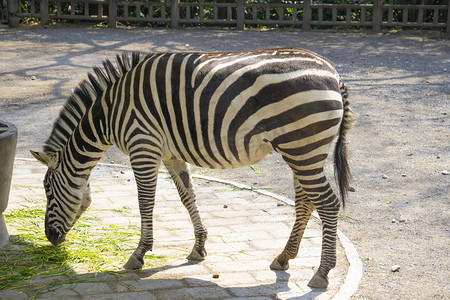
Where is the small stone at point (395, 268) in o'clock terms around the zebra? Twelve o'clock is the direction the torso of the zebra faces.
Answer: The small stone is roughly at 6 o'clock from the zebra.

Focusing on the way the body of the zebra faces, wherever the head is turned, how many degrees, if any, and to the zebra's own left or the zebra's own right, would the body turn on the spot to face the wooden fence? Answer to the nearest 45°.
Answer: approximately 90° to the zebra's own right

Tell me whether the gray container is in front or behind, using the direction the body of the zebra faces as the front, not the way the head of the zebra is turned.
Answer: in front

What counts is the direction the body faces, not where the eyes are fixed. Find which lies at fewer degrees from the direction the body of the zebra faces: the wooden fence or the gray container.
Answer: the gray container

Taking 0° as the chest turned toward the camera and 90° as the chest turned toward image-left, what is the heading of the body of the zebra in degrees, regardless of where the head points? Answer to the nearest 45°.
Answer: approximately 90°

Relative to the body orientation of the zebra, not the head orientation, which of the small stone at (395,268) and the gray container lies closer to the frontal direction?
the gray container
